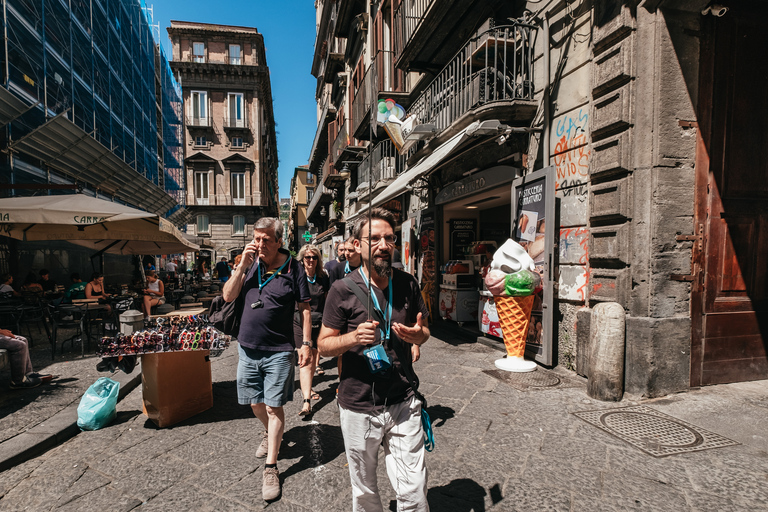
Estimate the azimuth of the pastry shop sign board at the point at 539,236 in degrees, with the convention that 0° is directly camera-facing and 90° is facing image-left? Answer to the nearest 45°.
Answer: approximately 45°

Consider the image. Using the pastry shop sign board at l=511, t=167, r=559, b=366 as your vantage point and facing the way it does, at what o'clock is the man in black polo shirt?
The man in black polo shirt is roughly at 11 o'clock from the pastry shop sign board.

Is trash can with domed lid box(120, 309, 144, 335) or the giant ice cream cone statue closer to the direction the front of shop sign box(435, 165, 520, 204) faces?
the trash can with domed lid

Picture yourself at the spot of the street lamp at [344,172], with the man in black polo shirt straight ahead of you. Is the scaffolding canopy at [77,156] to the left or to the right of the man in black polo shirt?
right

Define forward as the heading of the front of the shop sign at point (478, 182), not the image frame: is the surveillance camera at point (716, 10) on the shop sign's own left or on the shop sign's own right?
on the shop sign's own left

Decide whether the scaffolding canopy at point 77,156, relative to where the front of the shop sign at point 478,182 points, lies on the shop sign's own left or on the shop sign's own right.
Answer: on the shop sign's own right

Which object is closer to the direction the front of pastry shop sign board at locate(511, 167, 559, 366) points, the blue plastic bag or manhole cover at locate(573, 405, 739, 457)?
the blue plastic bag

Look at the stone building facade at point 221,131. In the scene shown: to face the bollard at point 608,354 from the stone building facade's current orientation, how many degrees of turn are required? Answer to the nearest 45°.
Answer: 0° — it already faces it
